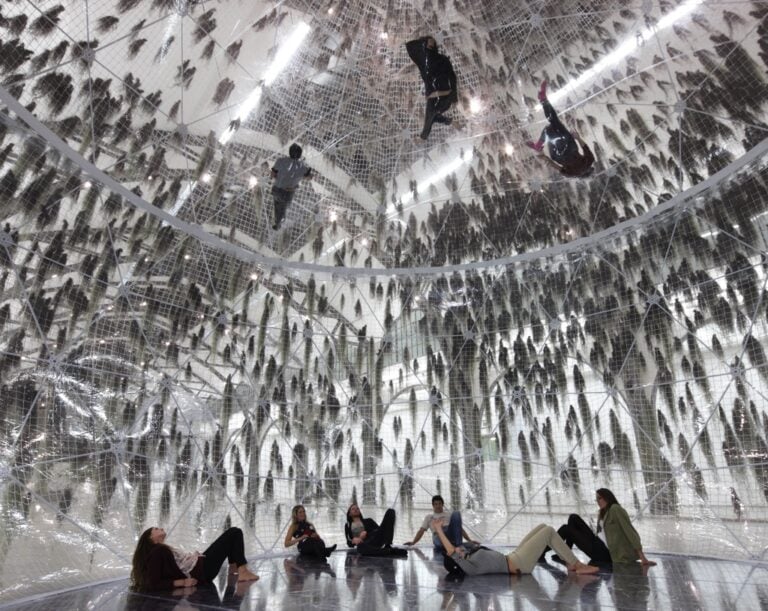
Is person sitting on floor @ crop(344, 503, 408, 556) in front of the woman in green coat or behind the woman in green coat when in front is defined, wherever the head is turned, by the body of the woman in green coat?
in front

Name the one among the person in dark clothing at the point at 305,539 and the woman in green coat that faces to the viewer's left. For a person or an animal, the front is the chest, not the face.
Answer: the woman in green coat

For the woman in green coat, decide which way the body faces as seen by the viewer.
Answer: to the viewer's left

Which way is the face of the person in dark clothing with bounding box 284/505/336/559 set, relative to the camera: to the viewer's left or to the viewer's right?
to the viewer's right

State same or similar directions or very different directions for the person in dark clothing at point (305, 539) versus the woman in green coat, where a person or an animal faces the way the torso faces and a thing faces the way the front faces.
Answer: very different directions

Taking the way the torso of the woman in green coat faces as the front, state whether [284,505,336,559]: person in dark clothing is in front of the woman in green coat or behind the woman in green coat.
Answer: in front

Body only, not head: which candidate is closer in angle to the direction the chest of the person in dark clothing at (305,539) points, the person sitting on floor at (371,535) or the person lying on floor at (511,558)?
the person lying on floor

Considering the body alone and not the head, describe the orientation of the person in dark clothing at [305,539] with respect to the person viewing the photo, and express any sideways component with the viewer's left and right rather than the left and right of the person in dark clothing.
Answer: facing the viewer and to the right of the viewer
